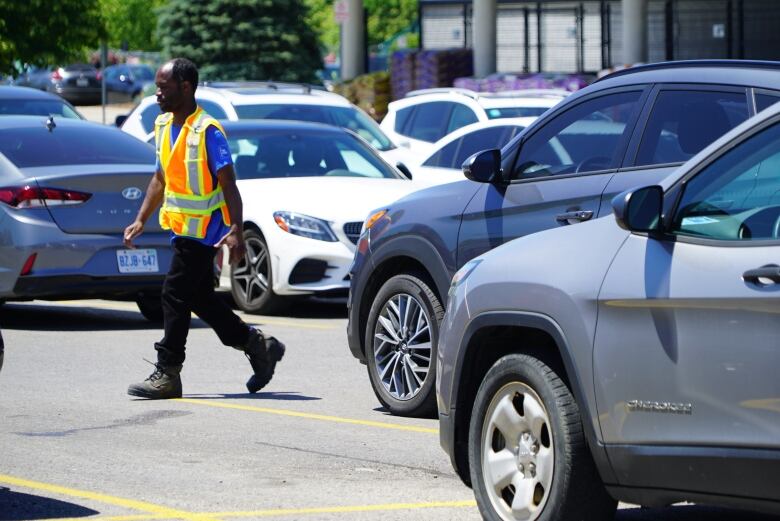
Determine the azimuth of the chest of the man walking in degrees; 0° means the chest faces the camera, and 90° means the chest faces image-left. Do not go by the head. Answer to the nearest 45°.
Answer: approximately 45°

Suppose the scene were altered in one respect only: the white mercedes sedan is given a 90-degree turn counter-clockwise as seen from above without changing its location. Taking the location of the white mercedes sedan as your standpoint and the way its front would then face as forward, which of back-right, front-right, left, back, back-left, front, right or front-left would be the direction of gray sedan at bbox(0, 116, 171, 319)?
back

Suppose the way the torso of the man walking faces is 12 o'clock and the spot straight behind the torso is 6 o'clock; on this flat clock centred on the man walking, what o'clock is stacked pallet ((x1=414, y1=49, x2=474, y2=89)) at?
The stacked pallet is roughly at 5 o'clock from the man walking.

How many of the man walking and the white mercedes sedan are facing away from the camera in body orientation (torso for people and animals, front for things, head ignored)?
0

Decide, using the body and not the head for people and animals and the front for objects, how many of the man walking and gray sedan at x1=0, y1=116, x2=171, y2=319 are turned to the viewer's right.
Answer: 0

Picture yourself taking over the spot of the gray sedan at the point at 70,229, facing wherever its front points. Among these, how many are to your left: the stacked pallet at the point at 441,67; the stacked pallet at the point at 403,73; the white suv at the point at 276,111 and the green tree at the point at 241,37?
0

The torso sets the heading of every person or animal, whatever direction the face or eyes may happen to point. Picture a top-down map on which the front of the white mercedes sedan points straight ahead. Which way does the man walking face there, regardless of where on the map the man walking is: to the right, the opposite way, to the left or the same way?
to the right

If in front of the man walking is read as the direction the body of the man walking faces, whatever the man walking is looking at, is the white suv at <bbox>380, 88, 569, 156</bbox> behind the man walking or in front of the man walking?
behind

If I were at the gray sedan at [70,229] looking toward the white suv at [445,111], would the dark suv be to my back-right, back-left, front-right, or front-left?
back-right

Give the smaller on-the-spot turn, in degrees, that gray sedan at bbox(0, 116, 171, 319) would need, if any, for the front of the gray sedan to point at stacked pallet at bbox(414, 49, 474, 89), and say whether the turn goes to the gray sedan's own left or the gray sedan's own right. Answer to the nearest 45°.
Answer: approximately 45° to the gray sedan's own right

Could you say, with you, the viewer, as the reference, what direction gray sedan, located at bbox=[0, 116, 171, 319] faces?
facing away from the viewer and to the left of the viewer
